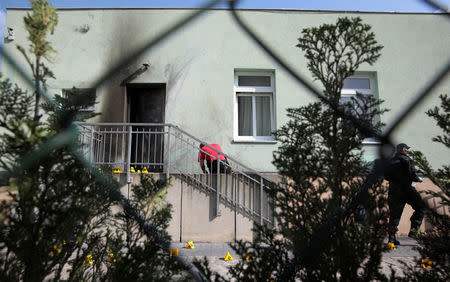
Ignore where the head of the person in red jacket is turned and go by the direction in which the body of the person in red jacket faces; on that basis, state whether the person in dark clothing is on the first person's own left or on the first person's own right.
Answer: on the first person's own left

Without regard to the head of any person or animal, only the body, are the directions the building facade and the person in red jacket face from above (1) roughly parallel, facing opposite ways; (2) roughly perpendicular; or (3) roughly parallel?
roughly perpendicular

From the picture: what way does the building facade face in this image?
toward the camera

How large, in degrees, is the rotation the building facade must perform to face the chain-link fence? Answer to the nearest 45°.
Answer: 0° — it already faces it

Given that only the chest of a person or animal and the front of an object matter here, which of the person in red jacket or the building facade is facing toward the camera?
the building facade

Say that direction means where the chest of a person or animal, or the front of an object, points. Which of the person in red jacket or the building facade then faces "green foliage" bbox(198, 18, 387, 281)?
the building facade

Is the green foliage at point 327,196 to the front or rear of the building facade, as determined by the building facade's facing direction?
to the front

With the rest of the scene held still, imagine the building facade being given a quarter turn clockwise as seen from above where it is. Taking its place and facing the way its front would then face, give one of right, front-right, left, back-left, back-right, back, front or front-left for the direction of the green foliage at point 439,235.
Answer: left

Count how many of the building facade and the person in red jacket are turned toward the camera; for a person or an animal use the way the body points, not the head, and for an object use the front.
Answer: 1

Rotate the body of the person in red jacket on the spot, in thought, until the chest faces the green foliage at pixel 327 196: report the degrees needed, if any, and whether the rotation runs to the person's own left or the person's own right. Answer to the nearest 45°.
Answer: approximately 90° to the person's own left
